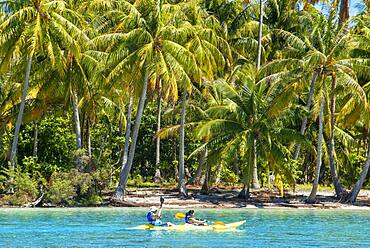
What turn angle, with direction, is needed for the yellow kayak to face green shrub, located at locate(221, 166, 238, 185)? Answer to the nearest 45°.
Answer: approximately 90° to its left

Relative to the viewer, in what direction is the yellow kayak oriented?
to the viewer's right

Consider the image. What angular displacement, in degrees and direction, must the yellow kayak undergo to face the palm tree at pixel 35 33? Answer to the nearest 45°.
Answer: approximately 135° to its left

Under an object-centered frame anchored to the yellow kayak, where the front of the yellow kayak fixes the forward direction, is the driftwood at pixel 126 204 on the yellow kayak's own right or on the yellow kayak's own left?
on the yellow kayak's own left
